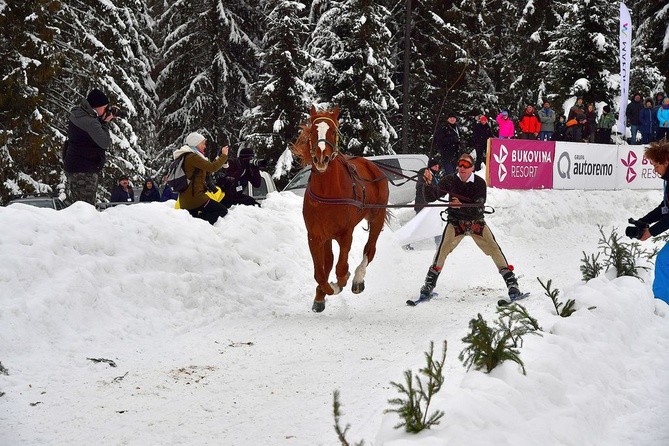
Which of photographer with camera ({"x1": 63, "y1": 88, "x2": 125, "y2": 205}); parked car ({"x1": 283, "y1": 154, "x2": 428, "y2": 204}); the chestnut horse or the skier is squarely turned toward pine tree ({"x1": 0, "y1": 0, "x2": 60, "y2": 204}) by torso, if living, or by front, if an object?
the parked car

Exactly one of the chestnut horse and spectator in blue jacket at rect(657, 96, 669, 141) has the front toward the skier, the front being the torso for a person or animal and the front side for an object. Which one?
the spectator in blue jacket

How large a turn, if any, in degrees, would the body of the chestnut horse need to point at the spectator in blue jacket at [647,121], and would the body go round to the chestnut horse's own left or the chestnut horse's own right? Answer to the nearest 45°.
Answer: approximately 180°

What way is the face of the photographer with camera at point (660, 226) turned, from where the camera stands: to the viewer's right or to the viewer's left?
to the viewer's left

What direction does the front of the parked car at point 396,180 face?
to the viewer's left

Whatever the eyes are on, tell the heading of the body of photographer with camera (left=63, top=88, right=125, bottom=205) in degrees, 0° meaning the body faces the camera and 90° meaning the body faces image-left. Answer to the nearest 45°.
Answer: approximately 270°

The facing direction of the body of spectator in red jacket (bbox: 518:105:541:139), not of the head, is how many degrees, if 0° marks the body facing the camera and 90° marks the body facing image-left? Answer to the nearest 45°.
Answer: approximately 0°

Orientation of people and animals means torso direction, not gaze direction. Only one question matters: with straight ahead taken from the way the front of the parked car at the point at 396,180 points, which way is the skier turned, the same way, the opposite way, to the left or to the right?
to the left

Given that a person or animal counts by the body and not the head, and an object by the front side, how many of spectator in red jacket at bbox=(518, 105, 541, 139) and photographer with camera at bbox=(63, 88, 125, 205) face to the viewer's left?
0

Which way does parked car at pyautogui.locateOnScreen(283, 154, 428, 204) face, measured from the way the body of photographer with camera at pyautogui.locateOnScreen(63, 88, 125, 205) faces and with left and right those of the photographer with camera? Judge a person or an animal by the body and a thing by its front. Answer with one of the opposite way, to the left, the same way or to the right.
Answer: the opposite way

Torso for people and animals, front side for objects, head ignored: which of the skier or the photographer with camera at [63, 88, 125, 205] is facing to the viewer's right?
the photographer with camera

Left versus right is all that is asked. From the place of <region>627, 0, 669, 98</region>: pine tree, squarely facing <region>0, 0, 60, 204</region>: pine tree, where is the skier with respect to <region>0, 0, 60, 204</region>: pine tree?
left

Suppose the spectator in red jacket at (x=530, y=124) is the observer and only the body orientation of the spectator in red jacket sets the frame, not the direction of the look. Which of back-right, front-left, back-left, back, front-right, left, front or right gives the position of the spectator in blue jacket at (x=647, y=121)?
back-left

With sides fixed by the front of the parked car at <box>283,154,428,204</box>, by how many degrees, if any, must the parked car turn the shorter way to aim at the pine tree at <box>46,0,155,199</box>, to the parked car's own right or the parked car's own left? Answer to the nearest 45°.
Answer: approximately 45° to the parked car's own right

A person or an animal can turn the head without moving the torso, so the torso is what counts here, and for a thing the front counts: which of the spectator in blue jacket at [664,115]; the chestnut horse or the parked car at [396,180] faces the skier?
the spectator in blue jacket

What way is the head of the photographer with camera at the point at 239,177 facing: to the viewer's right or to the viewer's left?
to the viewer's right
